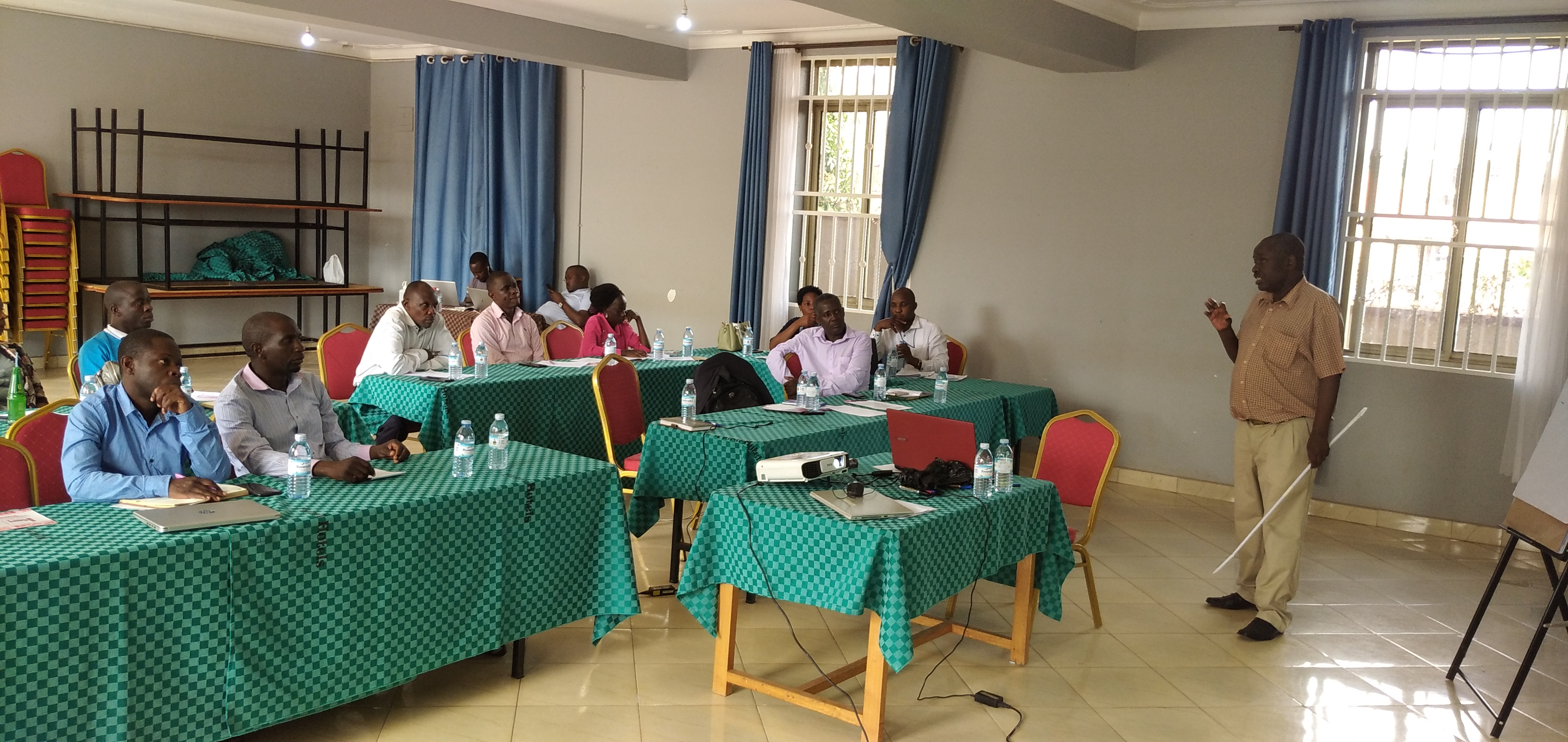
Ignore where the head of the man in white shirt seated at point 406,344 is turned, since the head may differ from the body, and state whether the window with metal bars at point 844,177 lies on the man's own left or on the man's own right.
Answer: on the man's own left

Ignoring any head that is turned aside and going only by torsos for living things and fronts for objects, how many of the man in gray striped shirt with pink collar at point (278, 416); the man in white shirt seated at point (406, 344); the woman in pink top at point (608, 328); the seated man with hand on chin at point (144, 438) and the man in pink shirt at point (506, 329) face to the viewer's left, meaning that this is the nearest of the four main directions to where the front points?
0

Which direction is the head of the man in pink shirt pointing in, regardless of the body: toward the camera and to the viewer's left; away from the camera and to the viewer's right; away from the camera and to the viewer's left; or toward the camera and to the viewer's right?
toward the camera and to the viewer's right

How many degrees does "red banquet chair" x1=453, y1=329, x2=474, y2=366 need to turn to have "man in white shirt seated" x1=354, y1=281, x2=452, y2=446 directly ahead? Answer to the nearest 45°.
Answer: approximately 45° to its right

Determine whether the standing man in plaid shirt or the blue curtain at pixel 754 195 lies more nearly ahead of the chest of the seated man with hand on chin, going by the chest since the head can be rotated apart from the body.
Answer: the standing man in plaid shirt

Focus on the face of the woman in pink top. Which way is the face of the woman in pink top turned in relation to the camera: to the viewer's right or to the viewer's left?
to the viewer's right

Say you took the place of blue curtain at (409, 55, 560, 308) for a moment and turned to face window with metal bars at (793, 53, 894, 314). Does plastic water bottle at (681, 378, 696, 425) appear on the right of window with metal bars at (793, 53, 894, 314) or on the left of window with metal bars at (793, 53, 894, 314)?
right

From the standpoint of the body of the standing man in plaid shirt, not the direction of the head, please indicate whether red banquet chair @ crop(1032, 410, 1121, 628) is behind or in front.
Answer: in front

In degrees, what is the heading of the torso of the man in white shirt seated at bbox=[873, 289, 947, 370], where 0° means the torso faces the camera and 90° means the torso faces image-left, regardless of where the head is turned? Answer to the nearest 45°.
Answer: approximately 45°

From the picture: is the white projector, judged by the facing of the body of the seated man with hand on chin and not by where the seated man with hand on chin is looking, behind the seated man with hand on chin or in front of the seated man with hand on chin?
in front

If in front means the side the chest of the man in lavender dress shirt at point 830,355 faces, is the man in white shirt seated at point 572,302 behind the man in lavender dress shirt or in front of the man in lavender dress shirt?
behind
